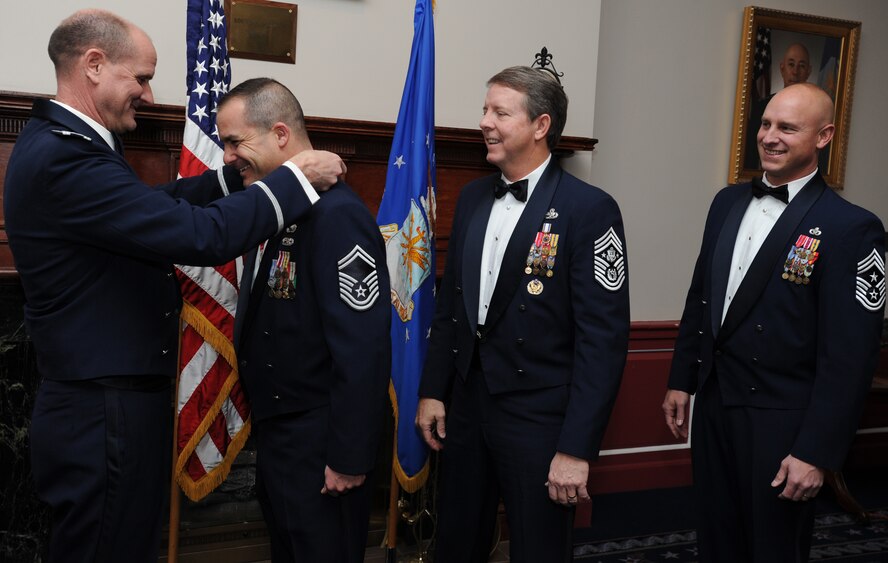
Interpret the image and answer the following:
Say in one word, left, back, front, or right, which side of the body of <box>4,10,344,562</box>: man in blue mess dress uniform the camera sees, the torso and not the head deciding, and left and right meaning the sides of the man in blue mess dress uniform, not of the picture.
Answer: right

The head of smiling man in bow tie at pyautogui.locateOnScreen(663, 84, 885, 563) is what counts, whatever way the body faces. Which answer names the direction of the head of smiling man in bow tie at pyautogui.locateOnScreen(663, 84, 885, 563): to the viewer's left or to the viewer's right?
to the viewer's left

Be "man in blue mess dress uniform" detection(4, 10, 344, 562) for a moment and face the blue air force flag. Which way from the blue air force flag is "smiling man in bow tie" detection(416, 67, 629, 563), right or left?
right

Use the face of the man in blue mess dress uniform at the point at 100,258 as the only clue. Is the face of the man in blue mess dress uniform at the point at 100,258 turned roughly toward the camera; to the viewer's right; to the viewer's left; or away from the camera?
to the viewer's right

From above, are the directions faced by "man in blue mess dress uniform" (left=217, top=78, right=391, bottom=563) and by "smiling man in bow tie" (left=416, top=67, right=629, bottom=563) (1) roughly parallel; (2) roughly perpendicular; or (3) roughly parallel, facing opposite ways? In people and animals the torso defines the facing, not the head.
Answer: roughly parallel

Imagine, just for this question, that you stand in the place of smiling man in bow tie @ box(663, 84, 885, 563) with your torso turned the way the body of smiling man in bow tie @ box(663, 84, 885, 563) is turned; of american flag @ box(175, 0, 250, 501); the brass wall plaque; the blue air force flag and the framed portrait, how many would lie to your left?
0

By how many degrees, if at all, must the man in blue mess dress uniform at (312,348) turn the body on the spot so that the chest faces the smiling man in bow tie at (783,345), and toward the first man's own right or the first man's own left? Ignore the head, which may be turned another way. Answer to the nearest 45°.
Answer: approximately 135° to the first man's own left

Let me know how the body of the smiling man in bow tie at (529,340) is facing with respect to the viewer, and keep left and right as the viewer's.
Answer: facing the viewer and to the left of the viewer

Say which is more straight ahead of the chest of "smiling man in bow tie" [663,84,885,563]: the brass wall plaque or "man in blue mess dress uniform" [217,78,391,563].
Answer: the man in blue mess dress uniform

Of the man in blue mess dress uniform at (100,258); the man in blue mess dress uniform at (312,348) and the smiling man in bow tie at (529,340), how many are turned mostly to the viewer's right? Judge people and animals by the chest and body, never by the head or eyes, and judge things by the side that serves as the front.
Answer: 1

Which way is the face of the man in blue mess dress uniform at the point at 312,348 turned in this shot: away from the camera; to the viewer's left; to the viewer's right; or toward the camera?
to the viewer's left

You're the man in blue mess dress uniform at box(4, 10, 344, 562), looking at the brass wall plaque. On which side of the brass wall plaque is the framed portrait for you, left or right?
right

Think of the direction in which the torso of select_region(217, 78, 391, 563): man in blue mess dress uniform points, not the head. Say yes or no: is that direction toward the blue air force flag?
no

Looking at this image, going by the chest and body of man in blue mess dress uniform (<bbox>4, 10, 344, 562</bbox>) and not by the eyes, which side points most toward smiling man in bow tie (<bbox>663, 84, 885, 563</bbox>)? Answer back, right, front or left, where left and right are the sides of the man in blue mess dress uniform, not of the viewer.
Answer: front

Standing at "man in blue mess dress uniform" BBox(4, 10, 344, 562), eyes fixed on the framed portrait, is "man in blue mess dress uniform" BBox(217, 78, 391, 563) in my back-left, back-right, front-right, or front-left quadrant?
front-right
